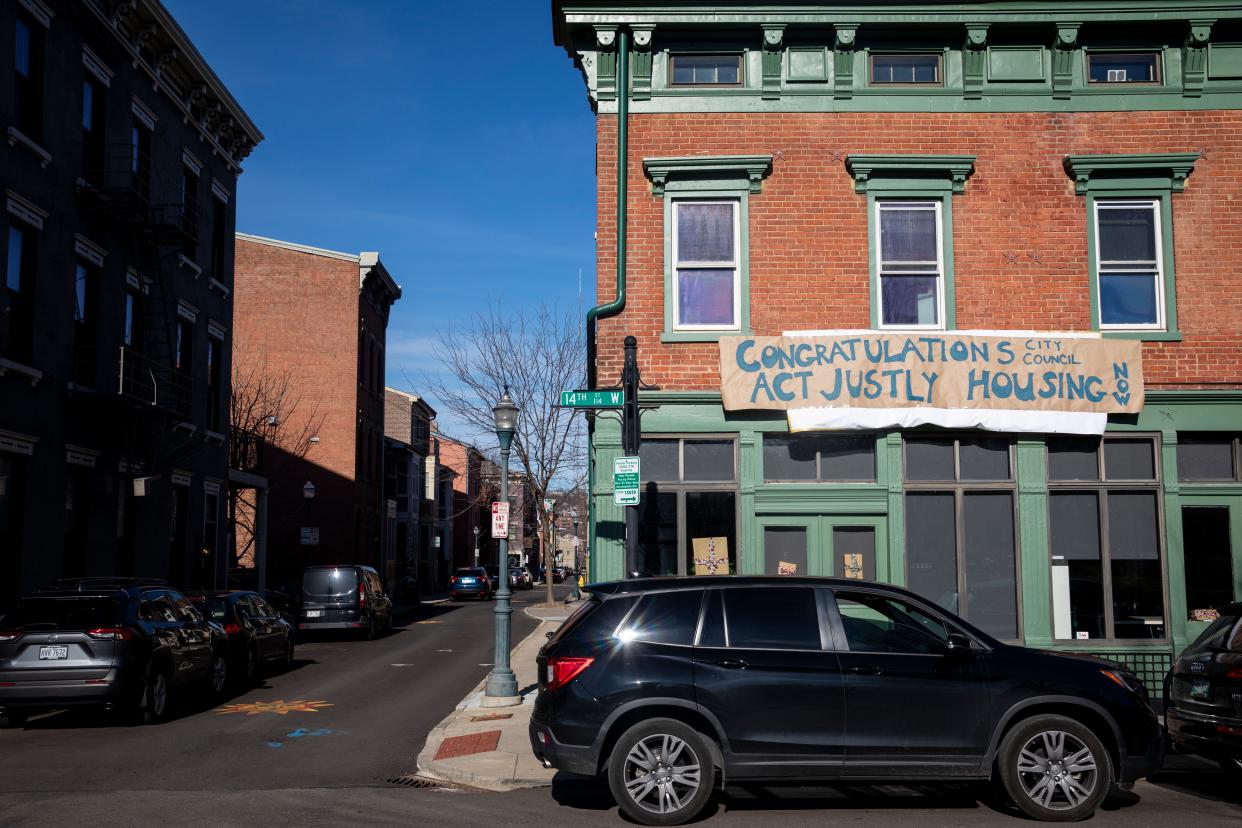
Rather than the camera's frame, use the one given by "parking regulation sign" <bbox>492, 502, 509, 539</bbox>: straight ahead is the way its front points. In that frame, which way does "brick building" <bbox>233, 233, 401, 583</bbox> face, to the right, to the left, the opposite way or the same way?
to the left

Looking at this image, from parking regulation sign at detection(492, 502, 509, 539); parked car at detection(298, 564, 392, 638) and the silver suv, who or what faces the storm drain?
the parking regulation sign

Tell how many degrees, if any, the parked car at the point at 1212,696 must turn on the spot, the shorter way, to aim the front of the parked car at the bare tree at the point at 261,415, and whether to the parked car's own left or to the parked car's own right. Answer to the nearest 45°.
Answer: approximately 90° to the parked car's own left

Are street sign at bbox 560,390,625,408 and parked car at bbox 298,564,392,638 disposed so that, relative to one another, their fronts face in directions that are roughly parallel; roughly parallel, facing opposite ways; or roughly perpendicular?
roughly parallel, facing opposite ways

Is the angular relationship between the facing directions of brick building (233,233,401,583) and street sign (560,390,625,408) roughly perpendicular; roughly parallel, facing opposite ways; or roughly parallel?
roughly perpendicular

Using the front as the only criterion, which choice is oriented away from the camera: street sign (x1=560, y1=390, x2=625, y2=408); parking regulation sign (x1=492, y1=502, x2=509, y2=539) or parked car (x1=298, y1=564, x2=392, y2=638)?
the parked car

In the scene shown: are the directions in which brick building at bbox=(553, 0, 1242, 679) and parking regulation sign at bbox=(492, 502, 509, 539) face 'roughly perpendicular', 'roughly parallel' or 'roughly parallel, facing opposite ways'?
roughly parallel

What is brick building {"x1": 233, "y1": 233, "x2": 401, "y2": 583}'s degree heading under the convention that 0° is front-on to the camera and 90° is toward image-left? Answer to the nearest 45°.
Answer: approximately 270°

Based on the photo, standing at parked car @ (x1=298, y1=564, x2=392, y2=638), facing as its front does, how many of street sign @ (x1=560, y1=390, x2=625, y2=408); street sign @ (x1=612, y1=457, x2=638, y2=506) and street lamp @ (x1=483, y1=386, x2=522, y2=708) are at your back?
3

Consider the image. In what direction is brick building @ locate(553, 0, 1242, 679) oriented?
toward the camera

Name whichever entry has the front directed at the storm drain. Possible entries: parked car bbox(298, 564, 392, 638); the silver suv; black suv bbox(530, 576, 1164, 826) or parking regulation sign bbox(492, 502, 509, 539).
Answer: the parking regulation sign

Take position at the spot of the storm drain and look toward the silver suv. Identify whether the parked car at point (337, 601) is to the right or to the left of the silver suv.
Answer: right

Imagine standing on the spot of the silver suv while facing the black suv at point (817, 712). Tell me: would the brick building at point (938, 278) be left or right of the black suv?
left

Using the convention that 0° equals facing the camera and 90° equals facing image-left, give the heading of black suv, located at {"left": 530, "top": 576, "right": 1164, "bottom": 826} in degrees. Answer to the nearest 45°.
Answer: approximately 270°

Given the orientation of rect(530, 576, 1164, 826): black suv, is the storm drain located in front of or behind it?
behind

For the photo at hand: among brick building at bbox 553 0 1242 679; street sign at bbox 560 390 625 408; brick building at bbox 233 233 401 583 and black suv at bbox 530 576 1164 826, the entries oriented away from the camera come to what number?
0

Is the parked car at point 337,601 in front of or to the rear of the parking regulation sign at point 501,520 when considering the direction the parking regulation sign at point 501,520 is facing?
to the rear

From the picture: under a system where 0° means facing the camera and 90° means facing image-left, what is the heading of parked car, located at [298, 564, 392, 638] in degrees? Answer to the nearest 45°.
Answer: approximately 180°

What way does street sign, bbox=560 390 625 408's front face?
toward the camera

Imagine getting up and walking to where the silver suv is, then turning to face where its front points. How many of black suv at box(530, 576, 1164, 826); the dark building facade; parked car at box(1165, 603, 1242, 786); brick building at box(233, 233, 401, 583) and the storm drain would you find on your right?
3

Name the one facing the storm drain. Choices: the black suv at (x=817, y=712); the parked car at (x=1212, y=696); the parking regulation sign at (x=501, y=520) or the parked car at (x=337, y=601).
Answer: the parking regulation sign
